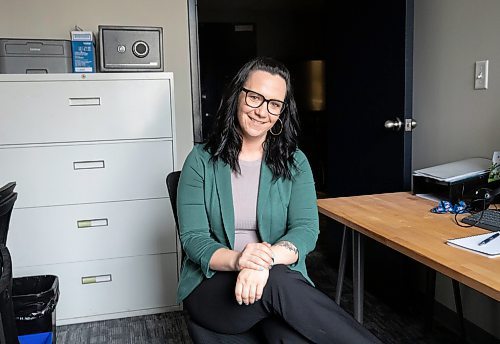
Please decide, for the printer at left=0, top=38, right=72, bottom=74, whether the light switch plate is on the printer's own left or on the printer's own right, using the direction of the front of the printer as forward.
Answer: on the printer's own left

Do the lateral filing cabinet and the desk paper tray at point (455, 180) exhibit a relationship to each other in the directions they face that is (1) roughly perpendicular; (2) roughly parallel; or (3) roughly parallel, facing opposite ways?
roughly perpendicular

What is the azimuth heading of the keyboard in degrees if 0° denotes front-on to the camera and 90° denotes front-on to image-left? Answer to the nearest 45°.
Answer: approximately 45°

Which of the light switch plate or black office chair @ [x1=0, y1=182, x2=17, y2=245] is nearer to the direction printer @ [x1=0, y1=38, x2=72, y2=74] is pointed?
the black office chair

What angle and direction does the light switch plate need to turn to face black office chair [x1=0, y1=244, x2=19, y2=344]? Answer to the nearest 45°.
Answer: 0° — it already faces it

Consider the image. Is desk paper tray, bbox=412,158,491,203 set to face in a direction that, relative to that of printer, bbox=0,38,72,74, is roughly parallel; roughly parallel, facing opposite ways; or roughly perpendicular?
roughly perpendicular

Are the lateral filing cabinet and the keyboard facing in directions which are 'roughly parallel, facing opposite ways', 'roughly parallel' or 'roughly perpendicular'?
roughly perpendicular

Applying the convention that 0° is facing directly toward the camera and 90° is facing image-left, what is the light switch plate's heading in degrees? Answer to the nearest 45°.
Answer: approximately 45°

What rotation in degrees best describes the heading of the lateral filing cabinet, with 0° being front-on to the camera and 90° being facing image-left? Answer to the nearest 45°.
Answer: approximately 0°

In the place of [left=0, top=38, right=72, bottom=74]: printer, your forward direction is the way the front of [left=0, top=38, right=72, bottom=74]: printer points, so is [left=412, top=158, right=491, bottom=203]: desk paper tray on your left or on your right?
on your left
